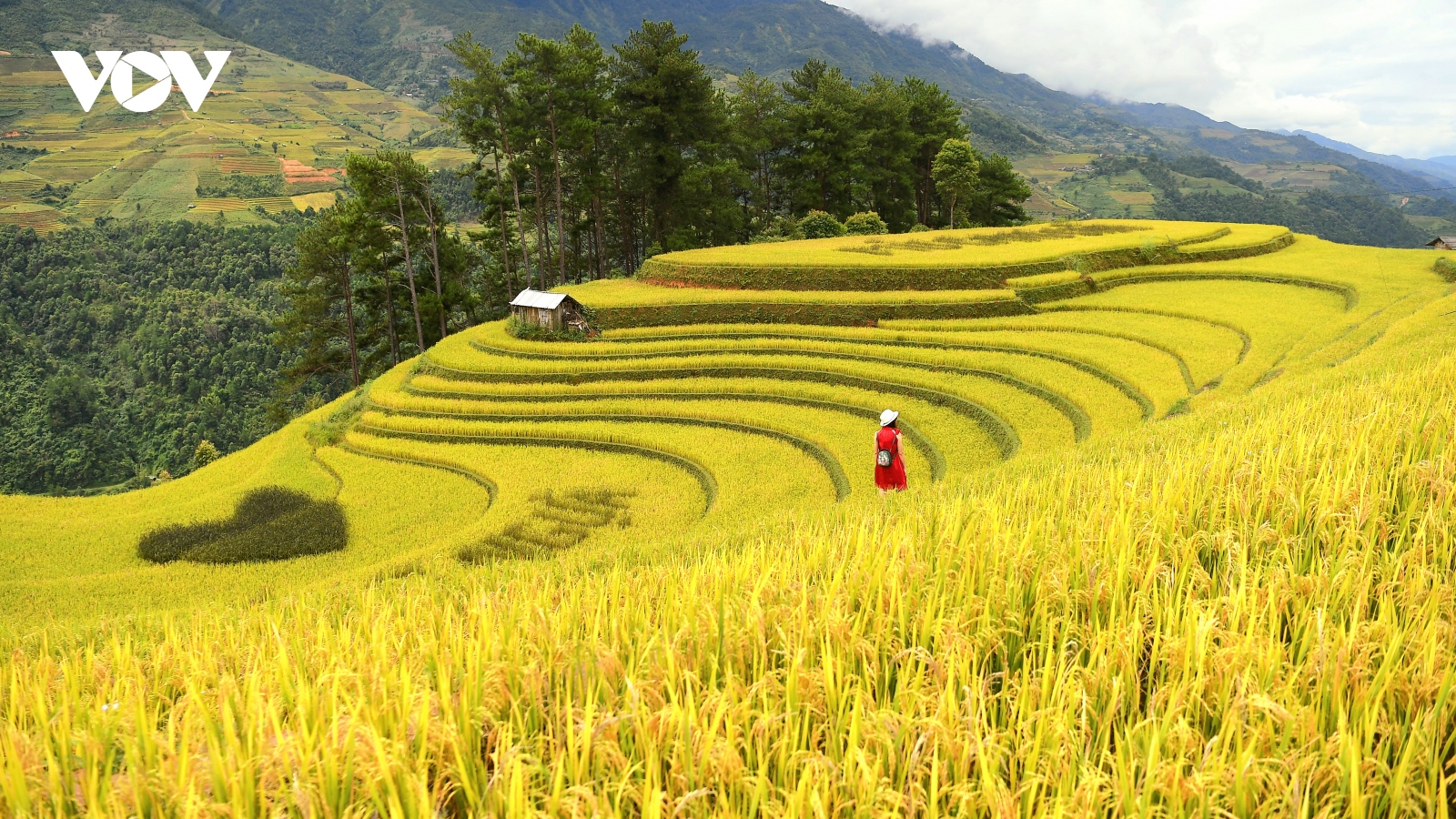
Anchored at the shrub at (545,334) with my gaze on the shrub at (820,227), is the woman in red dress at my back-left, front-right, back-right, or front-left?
back-right

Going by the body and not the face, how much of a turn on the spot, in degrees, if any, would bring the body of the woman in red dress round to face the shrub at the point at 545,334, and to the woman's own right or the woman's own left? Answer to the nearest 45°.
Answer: approximately 45° to the woman's own left

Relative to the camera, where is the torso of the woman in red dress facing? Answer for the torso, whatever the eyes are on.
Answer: away from the camera

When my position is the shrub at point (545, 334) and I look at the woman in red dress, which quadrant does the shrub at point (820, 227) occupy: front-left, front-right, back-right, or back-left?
back-left

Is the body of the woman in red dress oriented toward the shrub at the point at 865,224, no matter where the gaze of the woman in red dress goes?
yes

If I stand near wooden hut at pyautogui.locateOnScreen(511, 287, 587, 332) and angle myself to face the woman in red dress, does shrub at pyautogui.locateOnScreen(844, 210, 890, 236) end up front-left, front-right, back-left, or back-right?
back-left

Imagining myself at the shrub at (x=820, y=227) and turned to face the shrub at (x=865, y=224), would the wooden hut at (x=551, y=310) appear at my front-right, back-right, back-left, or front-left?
back-right
